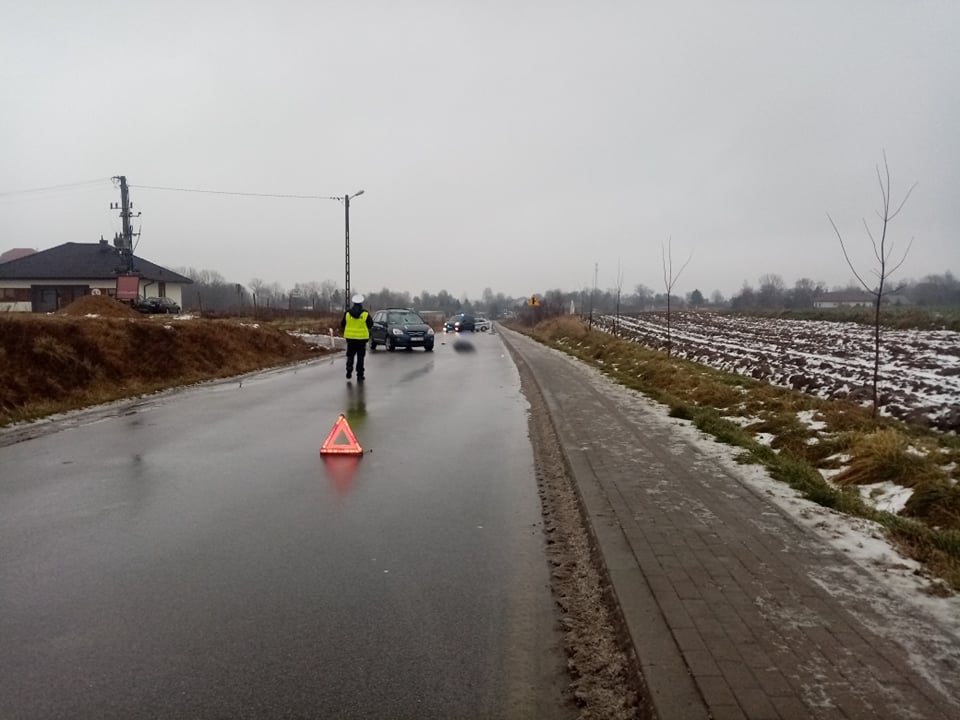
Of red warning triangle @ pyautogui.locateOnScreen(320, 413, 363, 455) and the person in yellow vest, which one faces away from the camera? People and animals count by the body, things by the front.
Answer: the person in yellow vest

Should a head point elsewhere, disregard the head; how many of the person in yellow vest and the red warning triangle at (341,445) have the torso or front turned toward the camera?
1

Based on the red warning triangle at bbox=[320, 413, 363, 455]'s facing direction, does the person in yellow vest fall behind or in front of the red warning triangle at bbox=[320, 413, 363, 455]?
behind

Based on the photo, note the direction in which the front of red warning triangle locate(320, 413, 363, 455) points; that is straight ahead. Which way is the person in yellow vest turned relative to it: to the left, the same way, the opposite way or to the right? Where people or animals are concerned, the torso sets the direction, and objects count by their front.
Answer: the opposite way

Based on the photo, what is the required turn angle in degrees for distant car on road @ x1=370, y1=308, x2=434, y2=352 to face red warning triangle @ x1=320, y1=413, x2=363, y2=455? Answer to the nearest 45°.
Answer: approximately 45° to its right

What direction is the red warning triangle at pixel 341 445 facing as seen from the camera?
toward the camera

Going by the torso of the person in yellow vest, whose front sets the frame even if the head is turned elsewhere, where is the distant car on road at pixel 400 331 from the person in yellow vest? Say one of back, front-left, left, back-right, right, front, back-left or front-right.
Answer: front

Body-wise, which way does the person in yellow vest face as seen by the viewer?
away from the camera

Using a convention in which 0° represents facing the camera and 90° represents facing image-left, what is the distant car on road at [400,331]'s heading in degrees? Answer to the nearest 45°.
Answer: approximately 315°

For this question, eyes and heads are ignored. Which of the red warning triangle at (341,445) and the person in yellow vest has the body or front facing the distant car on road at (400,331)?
the person in yellow vest

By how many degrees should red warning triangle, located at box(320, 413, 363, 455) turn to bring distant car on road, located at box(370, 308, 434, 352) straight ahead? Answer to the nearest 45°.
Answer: approximately 180°
